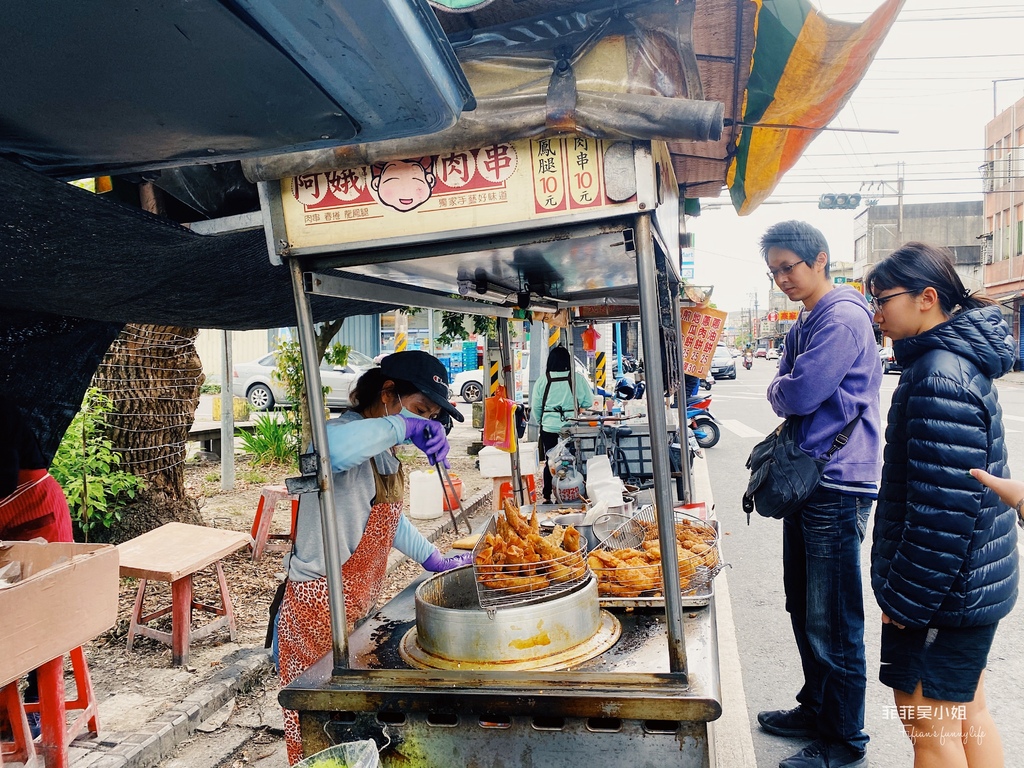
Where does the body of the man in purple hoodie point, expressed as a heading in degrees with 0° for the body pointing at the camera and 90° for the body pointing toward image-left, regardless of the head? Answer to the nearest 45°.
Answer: approximately 90°

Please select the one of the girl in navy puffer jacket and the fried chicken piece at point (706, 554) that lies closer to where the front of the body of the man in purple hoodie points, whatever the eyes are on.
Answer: the fried chicken piece

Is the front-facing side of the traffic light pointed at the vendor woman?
yes

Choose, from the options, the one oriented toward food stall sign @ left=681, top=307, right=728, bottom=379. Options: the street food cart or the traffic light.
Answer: the traffic light

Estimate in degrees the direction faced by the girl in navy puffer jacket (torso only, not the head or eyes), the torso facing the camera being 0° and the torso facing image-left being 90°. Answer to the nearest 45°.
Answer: approximately 90°

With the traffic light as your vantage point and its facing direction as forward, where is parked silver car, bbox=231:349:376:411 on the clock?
The parked silver car is roughly at 2 o'clock from the traffic light.

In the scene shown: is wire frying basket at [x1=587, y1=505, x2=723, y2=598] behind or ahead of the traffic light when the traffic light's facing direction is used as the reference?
ahead

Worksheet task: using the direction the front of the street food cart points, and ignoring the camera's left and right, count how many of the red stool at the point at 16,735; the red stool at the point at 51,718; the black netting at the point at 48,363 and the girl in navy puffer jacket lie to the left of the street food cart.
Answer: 1

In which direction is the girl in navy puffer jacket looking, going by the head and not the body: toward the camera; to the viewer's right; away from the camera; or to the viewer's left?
to the viewer's left

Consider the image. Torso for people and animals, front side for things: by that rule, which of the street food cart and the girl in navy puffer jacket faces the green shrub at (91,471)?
the girl in navy puffer jacket

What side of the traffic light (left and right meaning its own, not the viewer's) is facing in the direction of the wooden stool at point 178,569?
front

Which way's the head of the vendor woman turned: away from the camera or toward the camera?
toward the camera

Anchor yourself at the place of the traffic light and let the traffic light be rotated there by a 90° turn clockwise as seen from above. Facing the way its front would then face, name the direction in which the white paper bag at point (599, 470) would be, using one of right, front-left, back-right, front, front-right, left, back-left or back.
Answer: left

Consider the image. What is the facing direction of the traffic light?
toward the camera

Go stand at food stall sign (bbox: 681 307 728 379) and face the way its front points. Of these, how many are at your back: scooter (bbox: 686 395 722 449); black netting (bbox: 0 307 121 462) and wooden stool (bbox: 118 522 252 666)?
1
